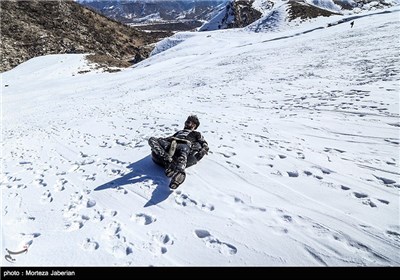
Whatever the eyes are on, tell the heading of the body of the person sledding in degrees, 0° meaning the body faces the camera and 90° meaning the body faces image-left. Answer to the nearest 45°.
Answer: approximately 45°
